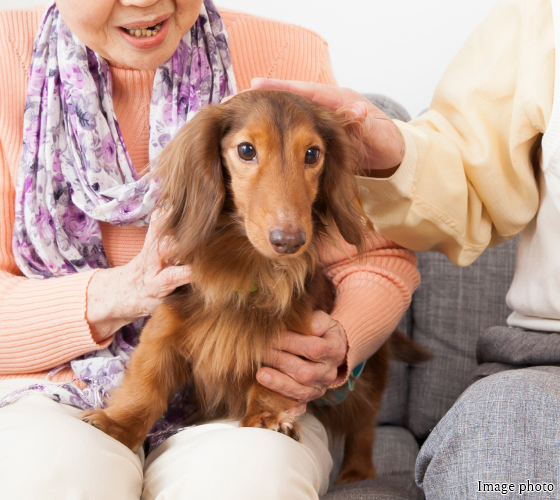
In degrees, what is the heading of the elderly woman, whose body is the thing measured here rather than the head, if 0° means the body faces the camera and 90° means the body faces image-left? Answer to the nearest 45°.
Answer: approximately 0°
